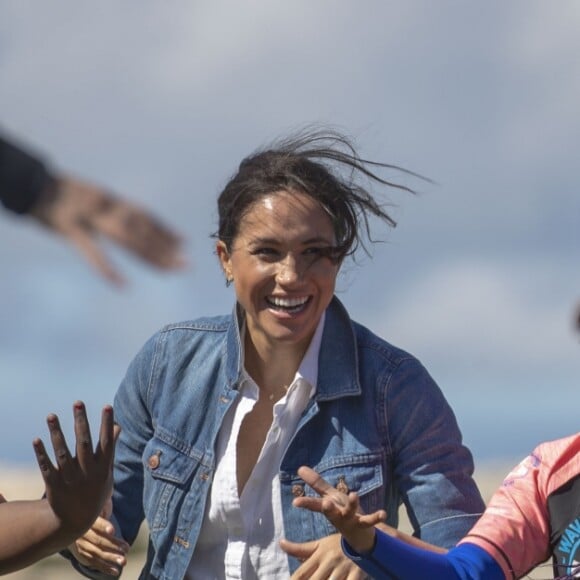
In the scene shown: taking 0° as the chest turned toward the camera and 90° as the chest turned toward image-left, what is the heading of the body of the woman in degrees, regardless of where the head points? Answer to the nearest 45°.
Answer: approximately 0°
